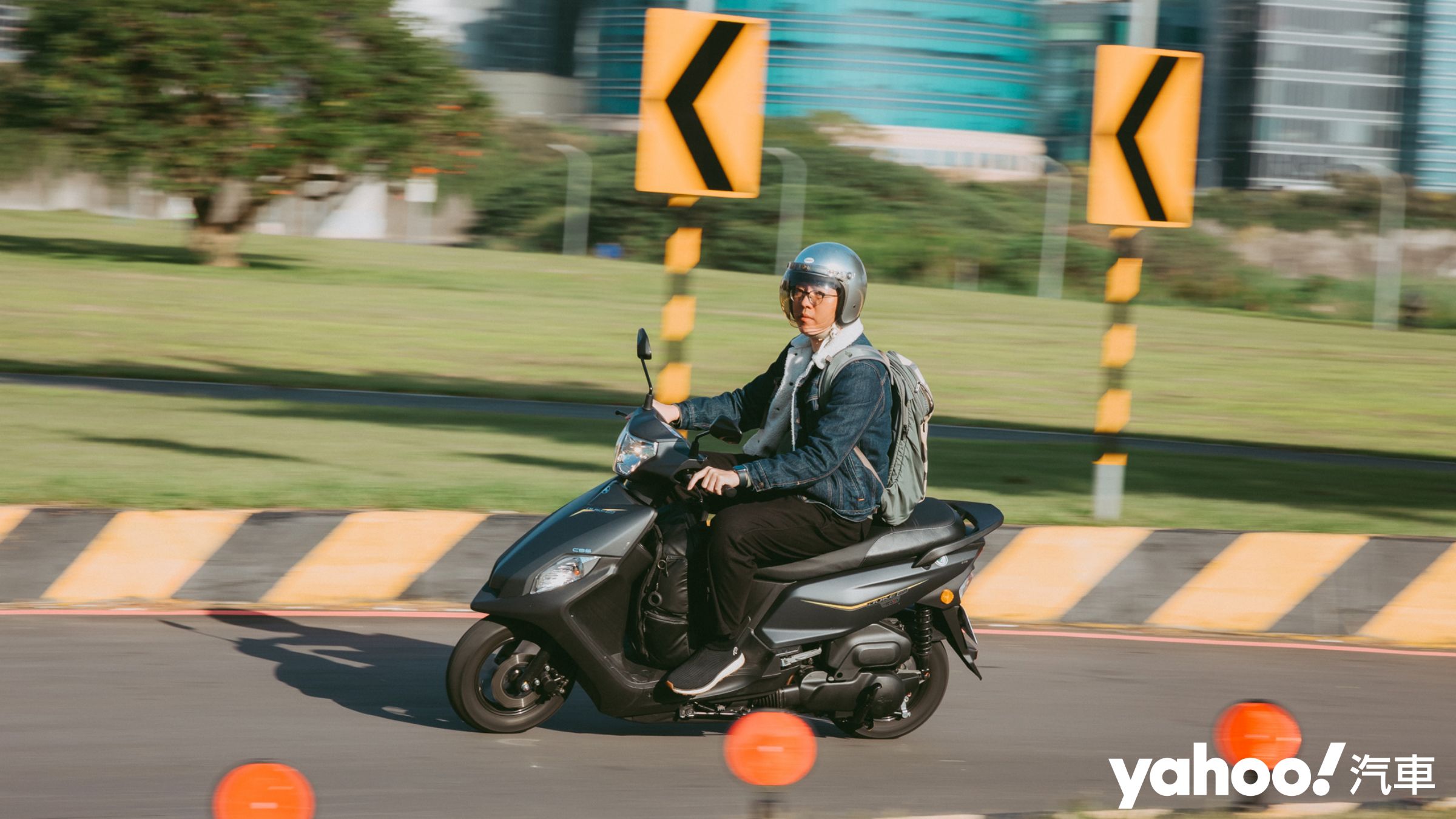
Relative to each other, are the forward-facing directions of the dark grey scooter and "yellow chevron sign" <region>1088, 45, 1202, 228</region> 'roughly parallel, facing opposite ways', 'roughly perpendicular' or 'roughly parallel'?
roughly perpendicular

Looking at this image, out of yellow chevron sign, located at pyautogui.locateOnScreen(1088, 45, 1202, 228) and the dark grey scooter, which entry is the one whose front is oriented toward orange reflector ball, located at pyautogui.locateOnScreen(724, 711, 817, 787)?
the yellow chevron sign

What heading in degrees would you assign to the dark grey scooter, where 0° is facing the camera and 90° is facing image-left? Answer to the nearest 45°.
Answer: approximately 90°

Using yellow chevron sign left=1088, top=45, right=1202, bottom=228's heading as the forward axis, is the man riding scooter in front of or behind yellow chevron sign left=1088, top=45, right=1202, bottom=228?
in front

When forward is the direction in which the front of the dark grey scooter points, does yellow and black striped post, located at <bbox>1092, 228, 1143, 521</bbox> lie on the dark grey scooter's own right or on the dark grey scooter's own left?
on the dark grey scooter's own right

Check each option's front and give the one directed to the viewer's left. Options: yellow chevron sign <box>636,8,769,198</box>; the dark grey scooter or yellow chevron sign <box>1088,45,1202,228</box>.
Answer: the dark grey scooter

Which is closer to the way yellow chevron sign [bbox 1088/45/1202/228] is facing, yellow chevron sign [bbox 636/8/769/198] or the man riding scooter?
the man riding scooter

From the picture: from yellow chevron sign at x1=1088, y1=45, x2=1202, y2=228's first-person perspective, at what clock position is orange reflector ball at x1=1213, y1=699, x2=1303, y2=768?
The orange reflector ball is roughly at 12 o'clock from the yellow chevron sign.

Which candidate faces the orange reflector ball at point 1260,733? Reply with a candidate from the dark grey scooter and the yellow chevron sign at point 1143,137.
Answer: the yellow chevron sign

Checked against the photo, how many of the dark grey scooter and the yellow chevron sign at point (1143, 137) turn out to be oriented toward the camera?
1

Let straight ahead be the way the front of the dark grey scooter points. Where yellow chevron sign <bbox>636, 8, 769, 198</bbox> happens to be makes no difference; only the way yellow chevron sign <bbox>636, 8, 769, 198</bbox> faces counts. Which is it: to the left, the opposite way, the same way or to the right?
to the left

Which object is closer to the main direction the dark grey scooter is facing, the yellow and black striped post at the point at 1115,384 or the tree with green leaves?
the tree with green leaves
